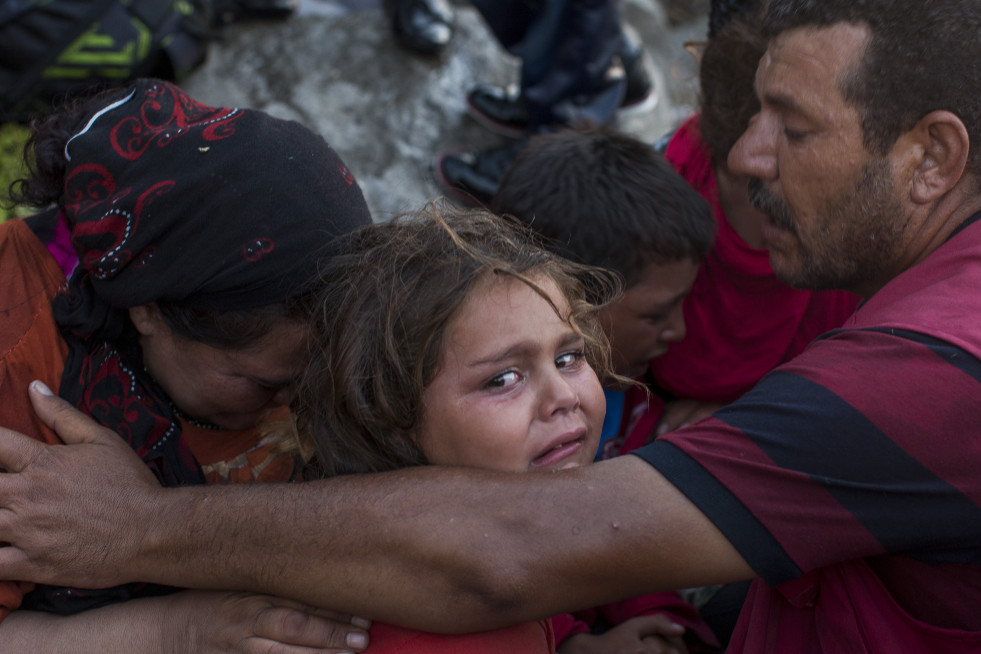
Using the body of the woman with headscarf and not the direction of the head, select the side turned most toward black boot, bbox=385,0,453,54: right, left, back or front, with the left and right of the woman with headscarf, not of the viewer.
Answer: left

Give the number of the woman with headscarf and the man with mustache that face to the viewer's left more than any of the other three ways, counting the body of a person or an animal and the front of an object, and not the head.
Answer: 1

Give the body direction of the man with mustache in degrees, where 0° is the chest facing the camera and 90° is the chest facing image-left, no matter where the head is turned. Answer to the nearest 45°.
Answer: approximately 90°

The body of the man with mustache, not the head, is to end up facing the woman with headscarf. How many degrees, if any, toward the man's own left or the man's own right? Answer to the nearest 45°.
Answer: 0° — they already face them

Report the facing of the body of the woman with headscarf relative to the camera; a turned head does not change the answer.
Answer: to the viewer's right

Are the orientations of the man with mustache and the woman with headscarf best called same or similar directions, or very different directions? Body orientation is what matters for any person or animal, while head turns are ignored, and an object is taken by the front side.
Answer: very different directions
